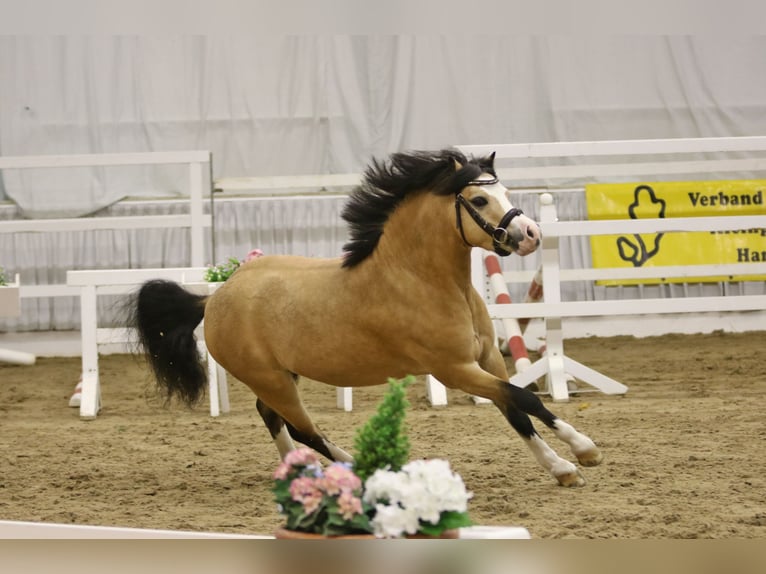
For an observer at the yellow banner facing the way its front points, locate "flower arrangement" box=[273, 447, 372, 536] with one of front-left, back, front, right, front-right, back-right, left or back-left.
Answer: front

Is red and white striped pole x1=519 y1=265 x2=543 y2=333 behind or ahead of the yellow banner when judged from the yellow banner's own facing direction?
ahead

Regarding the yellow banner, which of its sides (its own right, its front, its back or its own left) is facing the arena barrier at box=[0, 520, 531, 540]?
front

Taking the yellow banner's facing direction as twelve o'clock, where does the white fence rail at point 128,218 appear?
The white fence rail is roughly at 2 o'clock from the yellow banner.

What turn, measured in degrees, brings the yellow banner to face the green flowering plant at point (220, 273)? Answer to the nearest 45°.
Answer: approximately 45° to its right

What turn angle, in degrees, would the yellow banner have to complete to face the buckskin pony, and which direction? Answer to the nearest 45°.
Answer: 0° — it already faces it

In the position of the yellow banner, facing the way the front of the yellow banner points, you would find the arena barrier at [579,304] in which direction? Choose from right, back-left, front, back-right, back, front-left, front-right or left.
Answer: front

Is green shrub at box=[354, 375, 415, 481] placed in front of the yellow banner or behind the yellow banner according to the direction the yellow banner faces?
in front

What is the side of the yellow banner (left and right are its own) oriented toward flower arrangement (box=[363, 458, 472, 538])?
front

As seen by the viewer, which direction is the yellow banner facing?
toward the camera

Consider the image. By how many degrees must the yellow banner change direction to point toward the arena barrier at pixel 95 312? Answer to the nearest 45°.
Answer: approximately 45° to its right
